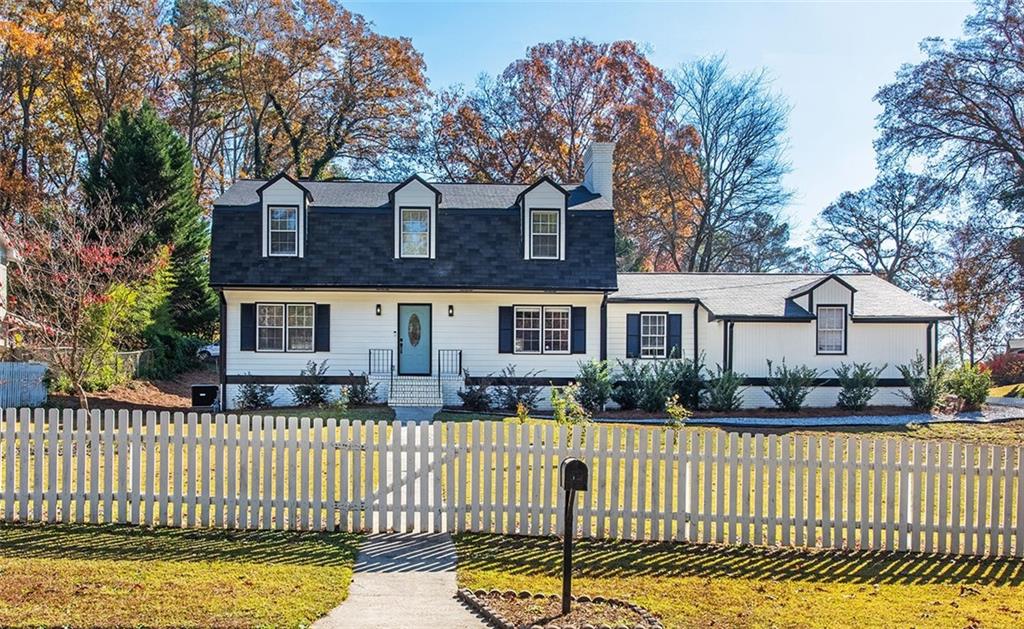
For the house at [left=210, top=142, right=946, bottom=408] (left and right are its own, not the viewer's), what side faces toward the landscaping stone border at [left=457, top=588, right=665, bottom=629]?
front

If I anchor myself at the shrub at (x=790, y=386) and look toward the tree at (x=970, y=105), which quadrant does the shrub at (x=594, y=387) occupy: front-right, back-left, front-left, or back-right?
back-left

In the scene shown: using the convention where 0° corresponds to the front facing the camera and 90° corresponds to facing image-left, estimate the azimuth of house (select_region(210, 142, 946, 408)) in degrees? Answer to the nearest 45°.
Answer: approximately 0°

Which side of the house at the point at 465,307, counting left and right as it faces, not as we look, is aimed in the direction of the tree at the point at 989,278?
left

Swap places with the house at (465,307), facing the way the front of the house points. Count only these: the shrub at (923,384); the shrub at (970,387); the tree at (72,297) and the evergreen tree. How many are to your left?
2

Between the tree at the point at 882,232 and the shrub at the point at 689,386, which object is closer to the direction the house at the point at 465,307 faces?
the shrub

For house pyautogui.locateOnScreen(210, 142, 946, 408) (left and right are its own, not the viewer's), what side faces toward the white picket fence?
front

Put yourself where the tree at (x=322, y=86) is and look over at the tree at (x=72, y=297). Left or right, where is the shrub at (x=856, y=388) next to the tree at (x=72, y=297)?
left

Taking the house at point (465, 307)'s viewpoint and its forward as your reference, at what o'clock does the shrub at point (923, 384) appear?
The shrub is roughly at 9 o'clock from the house.

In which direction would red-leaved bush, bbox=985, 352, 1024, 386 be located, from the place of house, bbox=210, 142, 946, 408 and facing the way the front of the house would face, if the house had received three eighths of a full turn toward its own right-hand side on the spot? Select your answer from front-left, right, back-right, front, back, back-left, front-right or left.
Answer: right

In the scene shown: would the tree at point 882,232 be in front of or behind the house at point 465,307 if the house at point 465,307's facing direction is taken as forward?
behind

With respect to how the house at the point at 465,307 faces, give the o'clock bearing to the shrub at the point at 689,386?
The shrub is roughly at 9 o'clock from the house.
